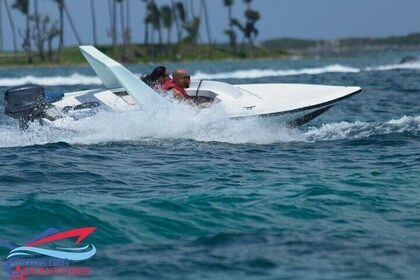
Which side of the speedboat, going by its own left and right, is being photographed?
right

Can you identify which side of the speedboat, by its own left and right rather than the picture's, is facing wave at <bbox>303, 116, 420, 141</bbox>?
front

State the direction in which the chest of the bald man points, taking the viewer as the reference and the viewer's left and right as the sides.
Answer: facing to the right of the viewer

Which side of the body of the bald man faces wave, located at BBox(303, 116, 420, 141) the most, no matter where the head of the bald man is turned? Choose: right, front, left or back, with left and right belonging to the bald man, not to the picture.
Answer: front
